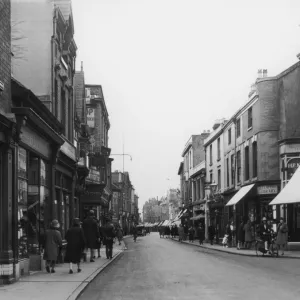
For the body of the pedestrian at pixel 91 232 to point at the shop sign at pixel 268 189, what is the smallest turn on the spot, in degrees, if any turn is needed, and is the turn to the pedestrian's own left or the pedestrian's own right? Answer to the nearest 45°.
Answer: approximately 45° to the pedestrian's own right

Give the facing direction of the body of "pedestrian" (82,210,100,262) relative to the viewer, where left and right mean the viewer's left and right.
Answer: facing away from the viewer

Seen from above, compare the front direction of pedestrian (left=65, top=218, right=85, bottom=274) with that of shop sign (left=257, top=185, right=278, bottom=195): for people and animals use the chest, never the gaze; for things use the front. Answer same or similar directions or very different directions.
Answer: very different directions
